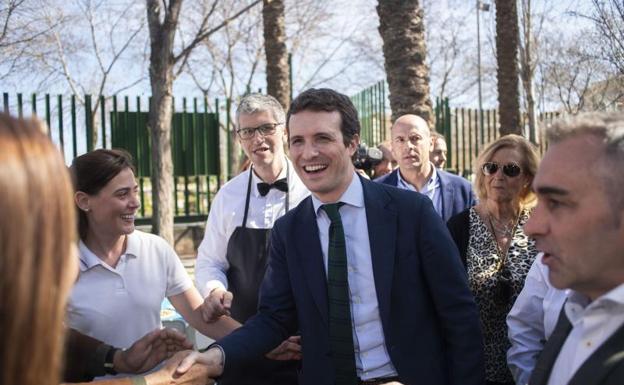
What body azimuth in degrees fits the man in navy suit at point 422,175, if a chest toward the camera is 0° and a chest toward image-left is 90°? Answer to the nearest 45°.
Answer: approximately 0°

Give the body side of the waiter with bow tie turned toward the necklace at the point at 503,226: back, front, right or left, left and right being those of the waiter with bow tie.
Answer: left

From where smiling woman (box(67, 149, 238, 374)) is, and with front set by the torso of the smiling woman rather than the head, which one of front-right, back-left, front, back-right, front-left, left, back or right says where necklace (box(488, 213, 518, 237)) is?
front-left

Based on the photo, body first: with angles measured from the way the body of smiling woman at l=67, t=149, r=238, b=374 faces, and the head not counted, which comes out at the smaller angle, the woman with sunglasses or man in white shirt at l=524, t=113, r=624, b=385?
the man in white shirt

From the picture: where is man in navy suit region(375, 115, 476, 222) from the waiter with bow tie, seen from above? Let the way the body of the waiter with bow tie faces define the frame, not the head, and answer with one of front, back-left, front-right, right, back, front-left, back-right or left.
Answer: back-left

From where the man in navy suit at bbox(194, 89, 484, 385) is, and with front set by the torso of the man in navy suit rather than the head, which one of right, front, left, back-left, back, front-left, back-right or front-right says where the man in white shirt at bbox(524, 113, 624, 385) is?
left

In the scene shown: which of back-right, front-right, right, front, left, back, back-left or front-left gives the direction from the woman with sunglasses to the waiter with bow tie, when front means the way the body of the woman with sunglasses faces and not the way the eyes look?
right

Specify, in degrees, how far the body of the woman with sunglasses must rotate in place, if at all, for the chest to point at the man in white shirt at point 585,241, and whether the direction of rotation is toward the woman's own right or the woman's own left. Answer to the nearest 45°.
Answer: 0° — they already face them

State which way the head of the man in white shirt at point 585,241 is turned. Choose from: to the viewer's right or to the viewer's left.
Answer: to the viewer's left

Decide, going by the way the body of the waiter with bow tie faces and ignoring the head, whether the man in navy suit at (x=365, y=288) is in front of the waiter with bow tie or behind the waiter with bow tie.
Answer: in front
